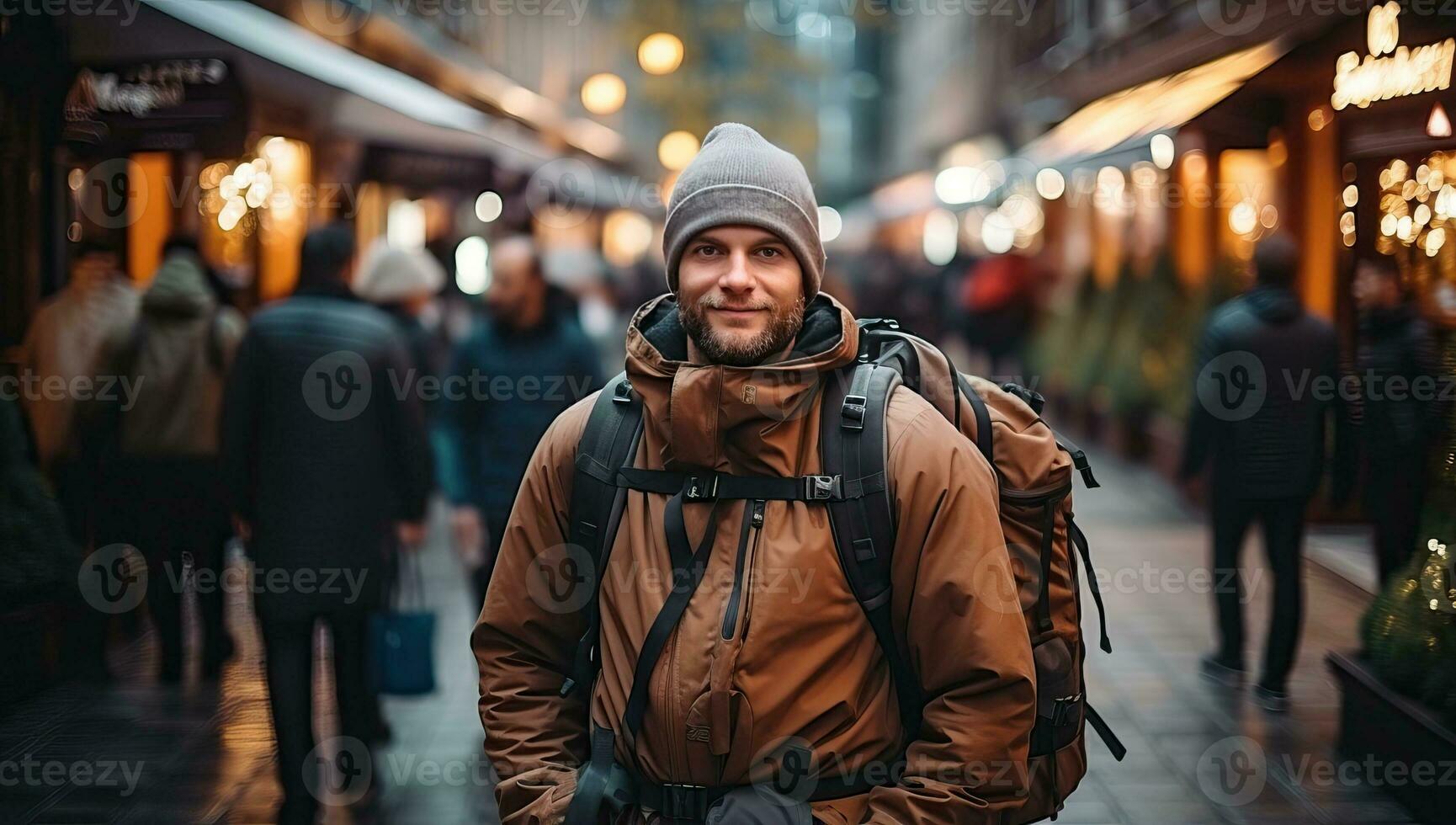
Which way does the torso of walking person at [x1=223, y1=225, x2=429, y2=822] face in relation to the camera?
away from the camera

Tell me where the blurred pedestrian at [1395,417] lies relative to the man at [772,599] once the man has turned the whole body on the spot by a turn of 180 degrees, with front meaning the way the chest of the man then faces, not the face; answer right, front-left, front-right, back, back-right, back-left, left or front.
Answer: front-right

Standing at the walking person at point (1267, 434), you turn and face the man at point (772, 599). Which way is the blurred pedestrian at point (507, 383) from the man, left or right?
right

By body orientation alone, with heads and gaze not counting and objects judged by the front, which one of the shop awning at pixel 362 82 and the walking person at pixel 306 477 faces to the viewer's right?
the shop awning

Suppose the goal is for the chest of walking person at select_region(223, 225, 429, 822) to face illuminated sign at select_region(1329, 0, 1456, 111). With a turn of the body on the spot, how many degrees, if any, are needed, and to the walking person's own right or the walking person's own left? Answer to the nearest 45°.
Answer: approximately 90° to the walking person's own right

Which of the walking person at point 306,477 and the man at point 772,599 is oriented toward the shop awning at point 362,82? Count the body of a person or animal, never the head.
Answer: the walking person

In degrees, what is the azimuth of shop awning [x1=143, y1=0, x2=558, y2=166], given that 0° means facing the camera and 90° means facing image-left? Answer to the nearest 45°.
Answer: approximately 270°

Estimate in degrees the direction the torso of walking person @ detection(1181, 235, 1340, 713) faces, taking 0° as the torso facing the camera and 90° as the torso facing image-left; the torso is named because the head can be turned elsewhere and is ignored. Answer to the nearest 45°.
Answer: approximately 180°

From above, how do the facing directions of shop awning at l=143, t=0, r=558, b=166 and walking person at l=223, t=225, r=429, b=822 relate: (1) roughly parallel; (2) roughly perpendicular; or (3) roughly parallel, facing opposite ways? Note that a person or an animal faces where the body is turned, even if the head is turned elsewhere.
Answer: roughly perpendicular

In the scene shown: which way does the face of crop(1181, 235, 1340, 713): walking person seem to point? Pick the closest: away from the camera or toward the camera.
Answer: away from the camera

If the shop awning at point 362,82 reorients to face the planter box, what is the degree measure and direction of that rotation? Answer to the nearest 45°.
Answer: approximately 45° to its right

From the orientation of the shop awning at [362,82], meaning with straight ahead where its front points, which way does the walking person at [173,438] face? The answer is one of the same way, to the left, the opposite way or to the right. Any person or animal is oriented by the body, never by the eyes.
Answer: to the left
